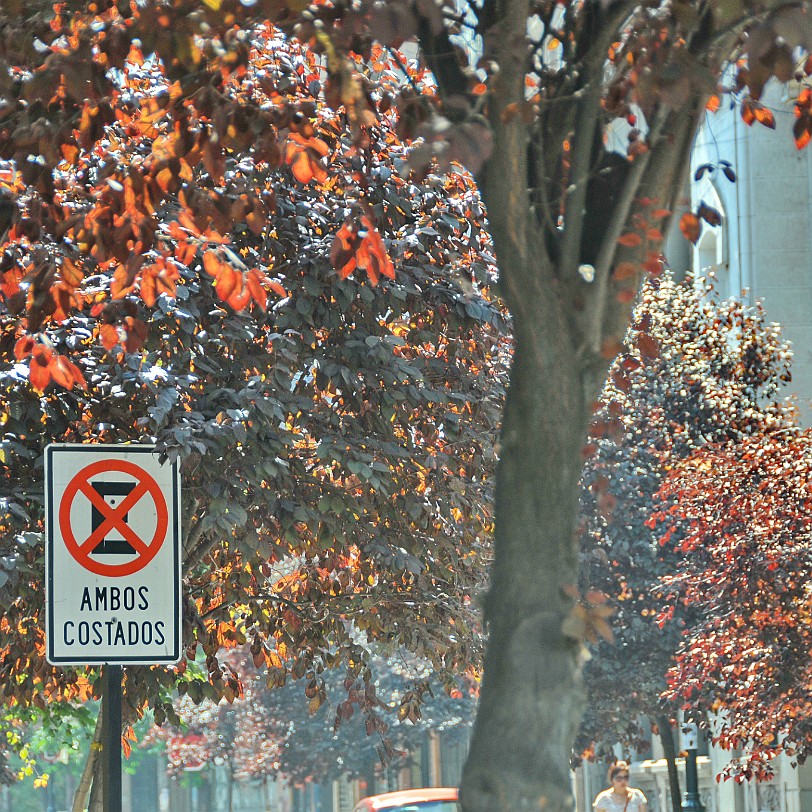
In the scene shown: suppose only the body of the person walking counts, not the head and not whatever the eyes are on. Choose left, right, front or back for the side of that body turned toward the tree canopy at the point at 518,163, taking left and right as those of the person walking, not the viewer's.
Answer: front

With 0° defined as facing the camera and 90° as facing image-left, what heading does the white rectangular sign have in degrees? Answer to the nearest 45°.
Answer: approximately 0°

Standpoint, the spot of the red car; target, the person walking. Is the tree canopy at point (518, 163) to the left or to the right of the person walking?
right

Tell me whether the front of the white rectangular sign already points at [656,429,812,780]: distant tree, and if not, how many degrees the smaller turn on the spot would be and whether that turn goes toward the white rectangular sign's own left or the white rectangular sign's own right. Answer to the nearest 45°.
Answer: approximately 135° to the white rectangular sign's own left

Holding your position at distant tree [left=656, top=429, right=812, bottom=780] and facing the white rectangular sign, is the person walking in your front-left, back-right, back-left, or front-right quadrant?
front-right

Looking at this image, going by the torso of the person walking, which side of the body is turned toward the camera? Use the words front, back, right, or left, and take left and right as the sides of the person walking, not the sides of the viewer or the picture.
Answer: front

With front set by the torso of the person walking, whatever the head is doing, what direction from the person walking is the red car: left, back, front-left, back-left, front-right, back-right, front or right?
back-right

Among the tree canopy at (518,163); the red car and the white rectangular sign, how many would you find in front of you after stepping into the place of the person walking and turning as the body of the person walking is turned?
2

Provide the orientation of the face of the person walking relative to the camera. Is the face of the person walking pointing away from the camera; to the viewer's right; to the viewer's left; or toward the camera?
toward the camera

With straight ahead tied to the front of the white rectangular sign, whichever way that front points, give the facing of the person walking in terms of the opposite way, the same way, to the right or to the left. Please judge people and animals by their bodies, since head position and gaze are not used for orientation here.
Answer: the same way

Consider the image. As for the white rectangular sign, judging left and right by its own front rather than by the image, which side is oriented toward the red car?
back

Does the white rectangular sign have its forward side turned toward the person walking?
no

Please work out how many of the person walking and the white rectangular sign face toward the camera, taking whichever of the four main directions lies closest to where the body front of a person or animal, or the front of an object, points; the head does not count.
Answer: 2

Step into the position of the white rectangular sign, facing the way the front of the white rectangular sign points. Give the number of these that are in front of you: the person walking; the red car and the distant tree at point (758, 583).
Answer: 0
